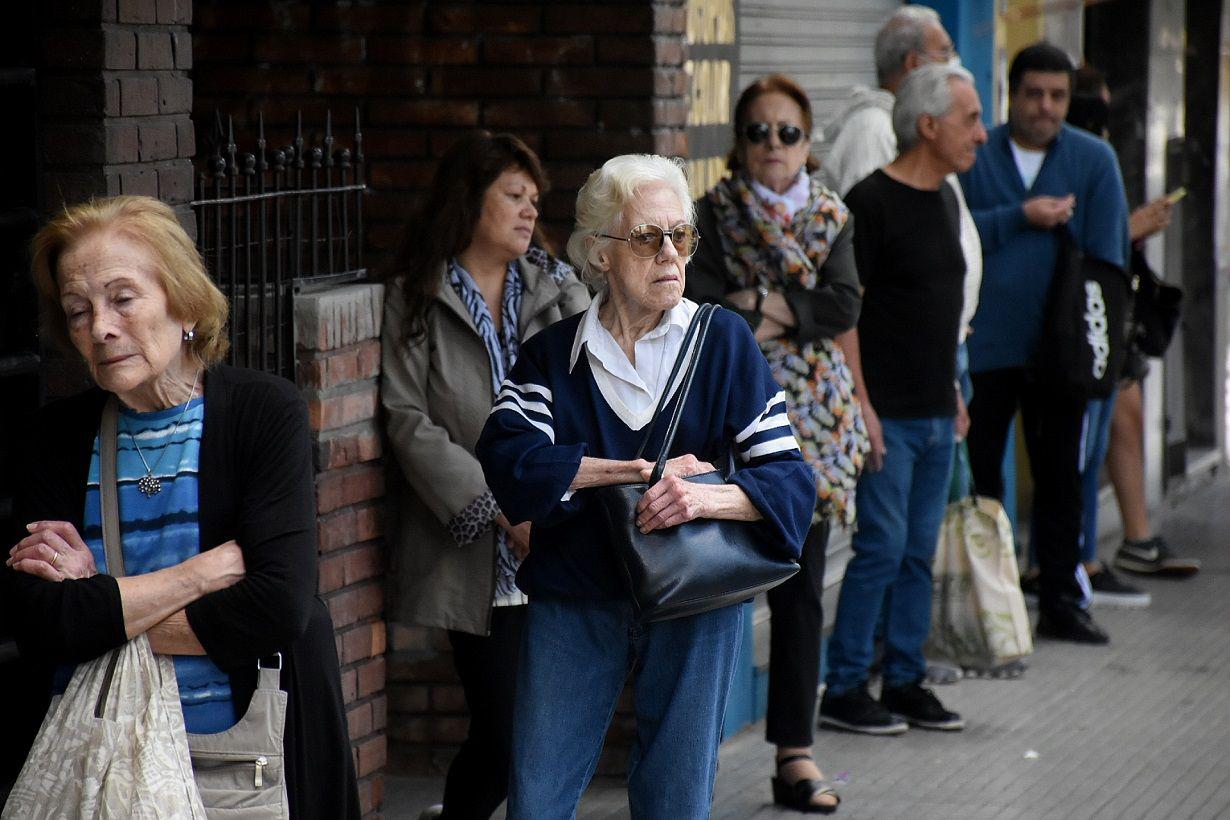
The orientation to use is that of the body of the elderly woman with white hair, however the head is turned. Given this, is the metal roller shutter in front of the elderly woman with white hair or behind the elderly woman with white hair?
behind

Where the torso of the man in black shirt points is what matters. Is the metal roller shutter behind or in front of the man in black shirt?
behind

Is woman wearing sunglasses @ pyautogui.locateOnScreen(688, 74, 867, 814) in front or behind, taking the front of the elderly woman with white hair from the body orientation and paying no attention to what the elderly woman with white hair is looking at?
behind

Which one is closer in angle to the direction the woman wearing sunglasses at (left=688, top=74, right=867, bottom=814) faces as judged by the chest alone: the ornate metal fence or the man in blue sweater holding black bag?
the ornate metal fence

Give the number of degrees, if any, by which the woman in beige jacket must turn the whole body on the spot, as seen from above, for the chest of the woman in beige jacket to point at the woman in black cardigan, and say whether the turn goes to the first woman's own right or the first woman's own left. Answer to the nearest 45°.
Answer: approximately 45° to the first woman's own right

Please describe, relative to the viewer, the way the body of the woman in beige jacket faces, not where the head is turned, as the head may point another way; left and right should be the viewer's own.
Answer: facing the viewer and to the right of the viewer

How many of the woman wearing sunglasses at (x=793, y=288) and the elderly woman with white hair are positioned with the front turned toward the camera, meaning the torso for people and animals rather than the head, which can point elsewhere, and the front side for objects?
2

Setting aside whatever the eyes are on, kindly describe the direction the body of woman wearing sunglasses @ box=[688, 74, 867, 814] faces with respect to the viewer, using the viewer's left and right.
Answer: facing the viewer

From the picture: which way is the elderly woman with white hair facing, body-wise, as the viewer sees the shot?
toward the camera

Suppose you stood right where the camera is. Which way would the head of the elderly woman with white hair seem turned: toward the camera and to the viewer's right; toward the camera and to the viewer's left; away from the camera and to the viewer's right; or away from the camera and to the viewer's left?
toward the camera and to the viewer's right
